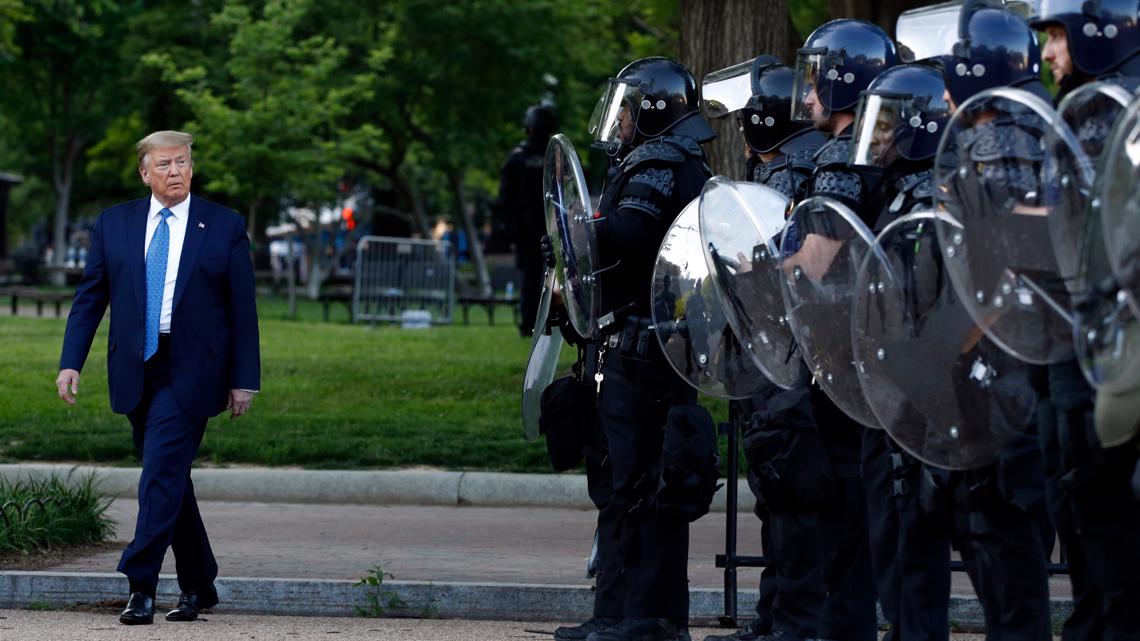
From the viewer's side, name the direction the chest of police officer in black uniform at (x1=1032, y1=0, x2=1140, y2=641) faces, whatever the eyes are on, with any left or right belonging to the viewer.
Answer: facing to the left of the viewer

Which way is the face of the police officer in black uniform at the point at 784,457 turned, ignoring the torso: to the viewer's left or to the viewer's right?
to the viewer's left

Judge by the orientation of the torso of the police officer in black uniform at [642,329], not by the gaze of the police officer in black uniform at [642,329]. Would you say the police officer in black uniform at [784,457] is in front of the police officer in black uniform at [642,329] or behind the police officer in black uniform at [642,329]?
behind

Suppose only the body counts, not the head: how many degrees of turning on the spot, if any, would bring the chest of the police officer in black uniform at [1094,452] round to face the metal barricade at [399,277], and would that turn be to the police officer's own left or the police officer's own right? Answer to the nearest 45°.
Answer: approximately 45° to the police officer's own right

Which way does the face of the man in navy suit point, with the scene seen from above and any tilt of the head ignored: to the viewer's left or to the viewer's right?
to the viewer's right

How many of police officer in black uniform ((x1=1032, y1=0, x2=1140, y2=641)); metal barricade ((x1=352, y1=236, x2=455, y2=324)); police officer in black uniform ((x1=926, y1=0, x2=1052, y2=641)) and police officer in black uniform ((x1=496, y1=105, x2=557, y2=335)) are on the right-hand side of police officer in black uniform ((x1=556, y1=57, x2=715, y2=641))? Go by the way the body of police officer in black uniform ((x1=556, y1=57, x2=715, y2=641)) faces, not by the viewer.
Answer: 2

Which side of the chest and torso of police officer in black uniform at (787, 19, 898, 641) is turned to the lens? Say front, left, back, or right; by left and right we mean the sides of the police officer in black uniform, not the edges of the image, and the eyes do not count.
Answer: left

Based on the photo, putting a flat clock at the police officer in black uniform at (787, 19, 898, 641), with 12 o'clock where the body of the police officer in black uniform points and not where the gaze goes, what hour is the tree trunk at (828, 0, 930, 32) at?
The tree trunk is roughly at 3 o'clock from the police officer in black uniform.

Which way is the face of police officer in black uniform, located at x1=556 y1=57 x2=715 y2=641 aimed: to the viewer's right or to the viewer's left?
to the viewer's left

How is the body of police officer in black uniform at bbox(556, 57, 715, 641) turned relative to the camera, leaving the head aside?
to the viewer's left

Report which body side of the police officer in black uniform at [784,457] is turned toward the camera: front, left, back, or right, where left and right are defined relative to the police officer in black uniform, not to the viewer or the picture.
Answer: left

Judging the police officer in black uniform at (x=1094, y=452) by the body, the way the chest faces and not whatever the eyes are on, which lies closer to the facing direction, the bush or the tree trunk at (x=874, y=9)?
the bush
